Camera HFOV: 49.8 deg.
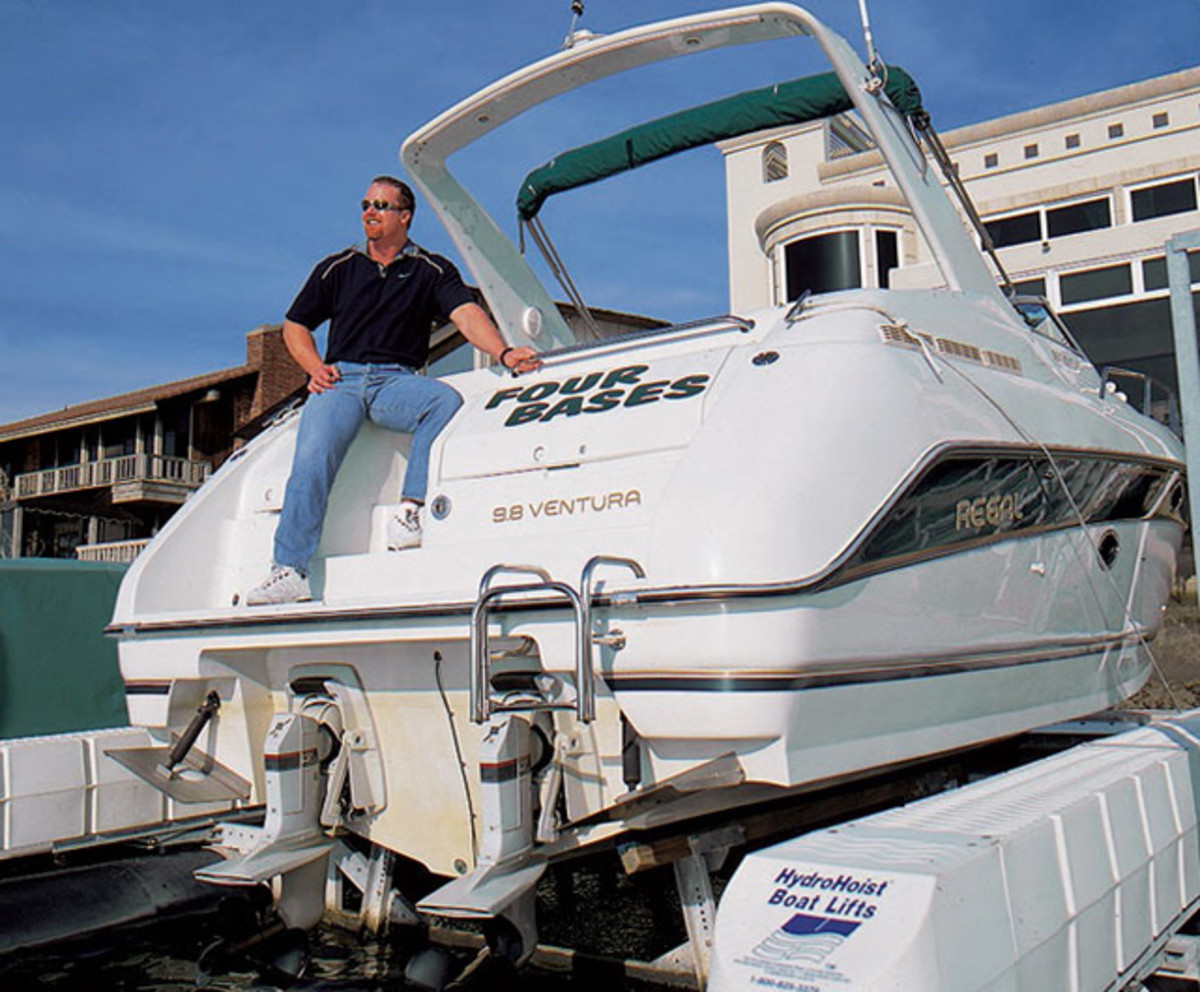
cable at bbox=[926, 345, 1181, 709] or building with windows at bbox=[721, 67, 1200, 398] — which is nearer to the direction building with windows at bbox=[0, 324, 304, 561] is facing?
the cable

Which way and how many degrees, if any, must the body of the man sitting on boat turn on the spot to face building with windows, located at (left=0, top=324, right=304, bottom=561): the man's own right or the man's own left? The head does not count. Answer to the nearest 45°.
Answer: approximately 180°

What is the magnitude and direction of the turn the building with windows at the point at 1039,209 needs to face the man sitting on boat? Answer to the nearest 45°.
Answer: approximately 45° to its left

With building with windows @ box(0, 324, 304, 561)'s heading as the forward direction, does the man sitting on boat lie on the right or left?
on its left

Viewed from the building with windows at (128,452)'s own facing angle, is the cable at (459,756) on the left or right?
on its left

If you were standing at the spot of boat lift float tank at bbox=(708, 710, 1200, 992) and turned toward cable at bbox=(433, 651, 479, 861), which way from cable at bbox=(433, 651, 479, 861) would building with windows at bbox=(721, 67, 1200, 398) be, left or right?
right

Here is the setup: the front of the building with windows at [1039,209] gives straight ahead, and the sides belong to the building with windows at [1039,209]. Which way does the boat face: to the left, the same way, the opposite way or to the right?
the opposite way

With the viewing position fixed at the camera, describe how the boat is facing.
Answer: facing away from the viewer and to the right of the viewer

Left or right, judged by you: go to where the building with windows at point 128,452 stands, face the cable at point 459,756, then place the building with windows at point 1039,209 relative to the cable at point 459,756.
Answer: left

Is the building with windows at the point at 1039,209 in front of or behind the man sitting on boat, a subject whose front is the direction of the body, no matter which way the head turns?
behind

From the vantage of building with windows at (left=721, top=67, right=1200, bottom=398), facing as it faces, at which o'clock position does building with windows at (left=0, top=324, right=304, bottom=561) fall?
building with windows at (left=0, top=324, right=304, bottom=561) is roughly at 2 o'clock from building with windows at (left=721, top=67, right=1200, bottom=398).

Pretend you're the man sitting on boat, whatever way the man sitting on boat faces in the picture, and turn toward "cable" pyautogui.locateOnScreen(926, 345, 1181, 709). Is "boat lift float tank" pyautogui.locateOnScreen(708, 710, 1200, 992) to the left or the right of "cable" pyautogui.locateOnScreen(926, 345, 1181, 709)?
right
